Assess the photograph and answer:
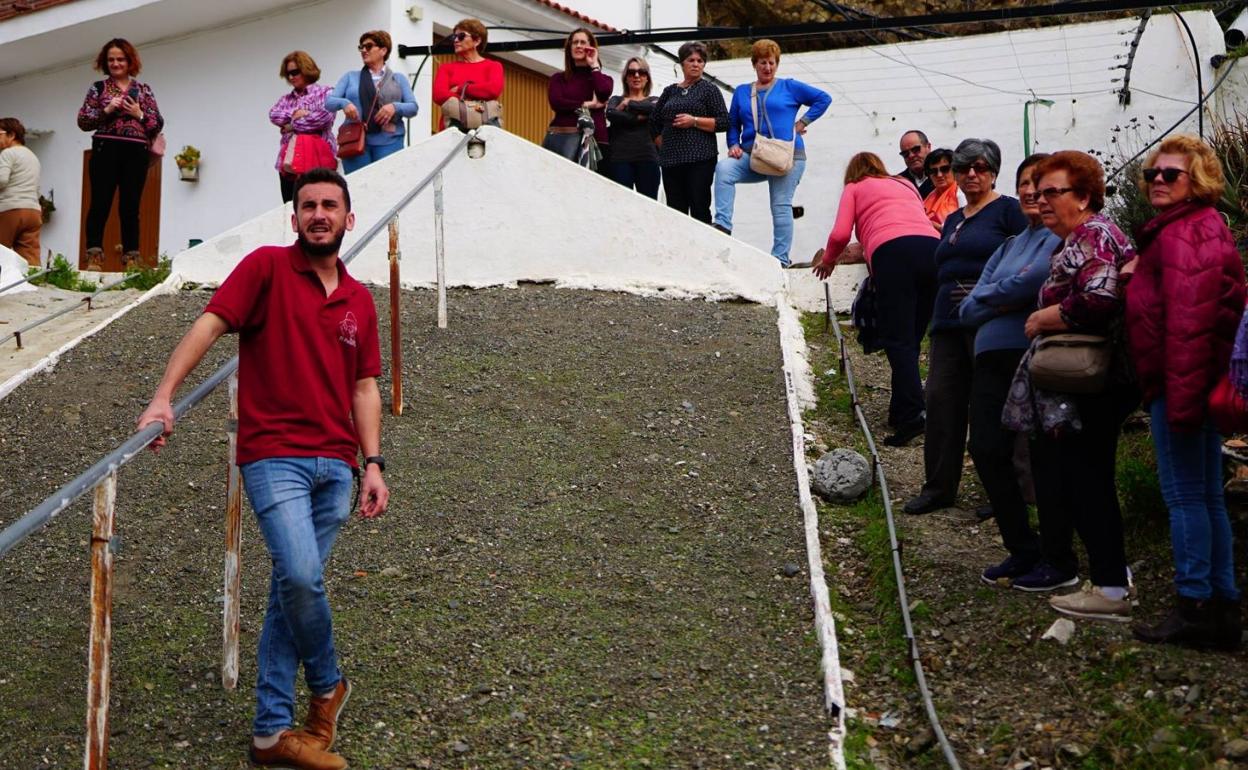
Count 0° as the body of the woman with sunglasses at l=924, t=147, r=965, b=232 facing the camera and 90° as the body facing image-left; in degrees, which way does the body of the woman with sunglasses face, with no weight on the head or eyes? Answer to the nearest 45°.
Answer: approximately 45°

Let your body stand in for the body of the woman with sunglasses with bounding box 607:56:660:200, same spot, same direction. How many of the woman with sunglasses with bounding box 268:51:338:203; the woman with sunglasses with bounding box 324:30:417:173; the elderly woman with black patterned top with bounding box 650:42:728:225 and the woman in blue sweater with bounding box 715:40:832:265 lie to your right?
2

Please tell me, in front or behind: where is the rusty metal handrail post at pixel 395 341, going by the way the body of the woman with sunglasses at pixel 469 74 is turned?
in front

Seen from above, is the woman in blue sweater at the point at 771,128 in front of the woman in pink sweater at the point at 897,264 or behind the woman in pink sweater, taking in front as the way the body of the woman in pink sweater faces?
in front

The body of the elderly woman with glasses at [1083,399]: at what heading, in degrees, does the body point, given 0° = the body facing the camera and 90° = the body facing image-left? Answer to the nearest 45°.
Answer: approximately 90°

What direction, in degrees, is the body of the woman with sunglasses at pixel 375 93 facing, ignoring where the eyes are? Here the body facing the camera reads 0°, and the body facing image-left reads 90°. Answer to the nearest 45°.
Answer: approximately 0°

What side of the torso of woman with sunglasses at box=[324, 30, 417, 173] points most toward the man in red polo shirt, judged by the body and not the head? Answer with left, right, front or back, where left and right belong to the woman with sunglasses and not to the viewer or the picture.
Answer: front

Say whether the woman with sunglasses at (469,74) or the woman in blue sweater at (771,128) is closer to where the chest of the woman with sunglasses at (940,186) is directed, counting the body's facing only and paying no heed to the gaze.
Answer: the woman with sunglasses

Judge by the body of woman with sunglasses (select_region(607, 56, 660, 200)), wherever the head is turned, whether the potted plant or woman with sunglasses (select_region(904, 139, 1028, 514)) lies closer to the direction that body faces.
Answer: the woman with sunglasses

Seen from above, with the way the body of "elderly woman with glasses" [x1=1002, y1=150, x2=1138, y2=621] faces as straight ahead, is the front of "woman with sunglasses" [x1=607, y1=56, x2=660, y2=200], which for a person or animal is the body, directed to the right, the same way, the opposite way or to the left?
to the left

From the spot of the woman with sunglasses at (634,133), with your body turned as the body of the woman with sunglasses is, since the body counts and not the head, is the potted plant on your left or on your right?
on your right
